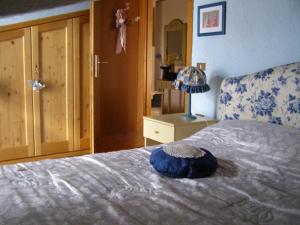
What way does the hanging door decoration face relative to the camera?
toward the camera

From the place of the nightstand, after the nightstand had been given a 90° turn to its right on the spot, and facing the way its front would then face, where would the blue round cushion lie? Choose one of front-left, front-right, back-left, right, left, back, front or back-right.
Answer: back-left

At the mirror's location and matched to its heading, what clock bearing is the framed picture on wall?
The framed picture on wall is roughly at 12 o'clock from the mirror.

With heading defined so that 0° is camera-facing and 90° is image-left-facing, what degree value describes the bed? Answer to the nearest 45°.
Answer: approximately 45°

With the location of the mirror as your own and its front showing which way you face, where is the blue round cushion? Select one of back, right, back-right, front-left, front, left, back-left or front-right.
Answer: front

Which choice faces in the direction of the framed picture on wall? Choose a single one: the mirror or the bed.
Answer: the mirror

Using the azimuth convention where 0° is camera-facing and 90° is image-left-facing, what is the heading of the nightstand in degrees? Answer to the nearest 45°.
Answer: approximately 45°

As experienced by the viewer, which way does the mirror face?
facing the viewer

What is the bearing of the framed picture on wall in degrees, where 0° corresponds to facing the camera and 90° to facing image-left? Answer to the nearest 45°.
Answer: approximately 45°

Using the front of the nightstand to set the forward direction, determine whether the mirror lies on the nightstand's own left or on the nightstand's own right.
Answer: on the nightstand's own right

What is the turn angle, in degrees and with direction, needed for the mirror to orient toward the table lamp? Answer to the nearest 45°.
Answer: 0° — it already faces it

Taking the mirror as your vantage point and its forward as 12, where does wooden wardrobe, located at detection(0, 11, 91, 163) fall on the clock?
The wooden wardrobe is roughly at 1 o'clock from the mirror.

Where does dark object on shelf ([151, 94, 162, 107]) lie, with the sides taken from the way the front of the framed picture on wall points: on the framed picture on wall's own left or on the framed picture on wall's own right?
on the framed picture on wall's own right
